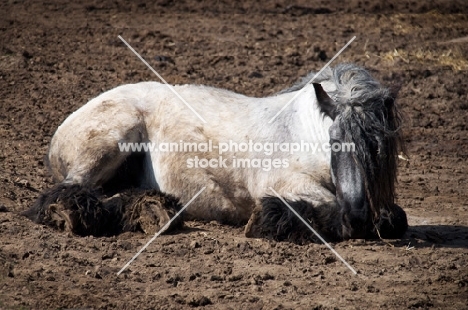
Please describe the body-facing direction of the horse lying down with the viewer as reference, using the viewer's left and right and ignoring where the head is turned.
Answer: facing to the right of the viewer
